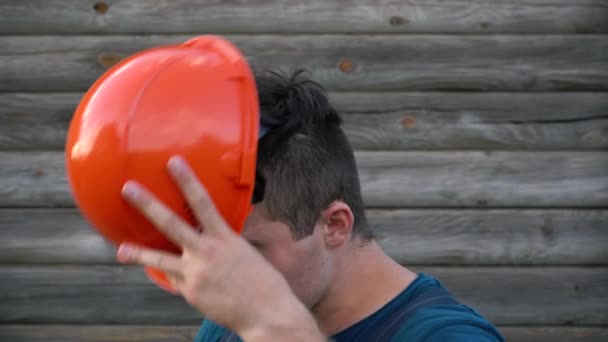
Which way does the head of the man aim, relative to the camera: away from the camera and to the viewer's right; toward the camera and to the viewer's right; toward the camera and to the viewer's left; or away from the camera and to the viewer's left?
toward the camera and to the viewer's left

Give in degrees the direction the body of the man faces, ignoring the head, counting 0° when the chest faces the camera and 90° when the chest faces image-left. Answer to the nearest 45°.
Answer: approximately 45°
